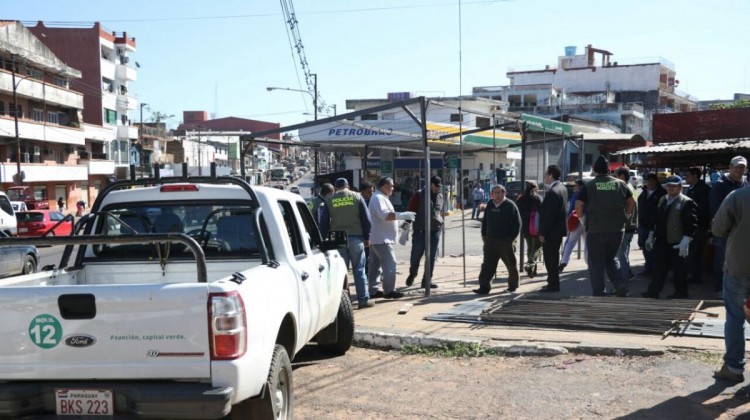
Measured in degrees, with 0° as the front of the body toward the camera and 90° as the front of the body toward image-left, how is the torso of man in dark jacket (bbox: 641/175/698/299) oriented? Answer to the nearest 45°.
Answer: approximately 45°

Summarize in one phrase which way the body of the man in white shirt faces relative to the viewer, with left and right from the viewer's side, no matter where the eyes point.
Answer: facing to the right of the viewer

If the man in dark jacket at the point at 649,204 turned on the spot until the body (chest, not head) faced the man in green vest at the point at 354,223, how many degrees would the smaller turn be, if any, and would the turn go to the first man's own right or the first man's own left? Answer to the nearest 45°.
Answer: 0° — they already face them

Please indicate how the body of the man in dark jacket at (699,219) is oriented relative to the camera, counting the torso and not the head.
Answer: to the viewer's left

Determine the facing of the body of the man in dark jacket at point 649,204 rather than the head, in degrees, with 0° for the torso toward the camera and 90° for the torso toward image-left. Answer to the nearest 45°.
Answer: approximately 45°

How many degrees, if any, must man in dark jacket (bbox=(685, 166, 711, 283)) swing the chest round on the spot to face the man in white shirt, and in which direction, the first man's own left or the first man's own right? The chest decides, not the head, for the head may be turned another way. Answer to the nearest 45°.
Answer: approximately 45° to the first man's own left

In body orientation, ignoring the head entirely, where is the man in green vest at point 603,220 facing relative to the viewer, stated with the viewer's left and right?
facing away from the viewer

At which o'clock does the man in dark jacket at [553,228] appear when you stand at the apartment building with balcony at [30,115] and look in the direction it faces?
The man in dark jacket is roughly at 1 o'clock from the apartment building with balcony.
